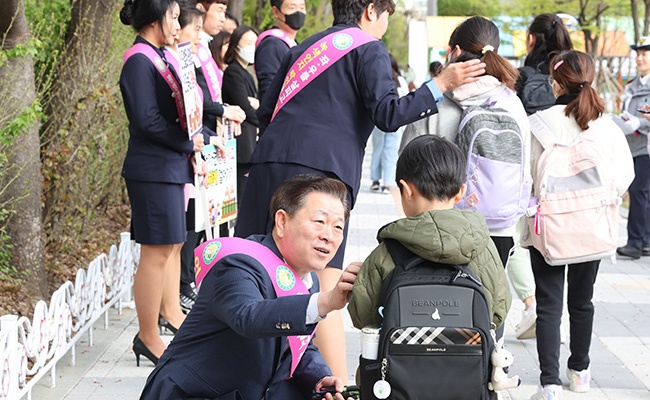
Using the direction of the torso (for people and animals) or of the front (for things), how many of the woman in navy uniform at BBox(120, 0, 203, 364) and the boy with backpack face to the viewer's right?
1

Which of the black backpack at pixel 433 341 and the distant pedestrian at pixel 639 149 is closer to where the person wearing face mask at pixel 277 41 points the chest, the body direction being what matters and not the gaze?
the black backpack

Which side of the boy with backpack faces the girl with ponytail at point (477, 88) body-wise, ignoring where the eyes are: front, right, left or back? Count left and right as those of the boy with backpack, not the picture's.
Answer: front

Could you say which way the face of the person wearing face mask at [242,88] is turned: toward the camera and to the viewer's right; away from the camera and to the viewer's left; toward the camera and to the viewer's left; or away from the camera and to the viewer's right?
toward the camera and to the viewer's right

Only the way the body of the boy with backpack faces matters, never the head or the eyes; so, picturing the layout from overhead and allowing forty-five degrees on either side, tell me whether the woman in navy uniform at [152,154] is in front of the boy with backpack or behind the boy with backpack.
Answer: in front

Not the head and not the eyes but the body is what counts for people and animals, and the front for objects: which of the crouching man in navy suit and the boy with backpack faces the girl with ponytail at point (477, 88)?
the boy with backpack

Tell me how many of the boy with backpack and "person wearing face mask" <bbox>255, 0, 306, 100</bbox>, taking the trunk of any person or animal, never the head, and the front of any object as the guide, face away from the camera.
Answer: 1

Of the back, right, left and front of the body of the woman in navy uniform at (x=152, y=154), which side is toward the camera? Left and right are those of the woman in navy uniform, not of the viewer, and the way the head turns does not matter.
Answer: right

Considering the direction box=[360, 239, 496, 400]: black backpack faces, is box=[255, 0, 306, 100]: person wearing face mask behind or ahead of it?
behind

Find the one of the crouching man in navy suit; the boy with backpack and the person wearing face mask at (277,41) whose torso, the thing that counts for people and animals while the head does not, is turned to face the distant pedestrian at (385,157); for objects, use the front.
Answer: the boy with backpack

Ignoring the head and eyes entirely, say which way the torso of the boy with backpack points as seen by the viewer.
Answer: away from the camera
